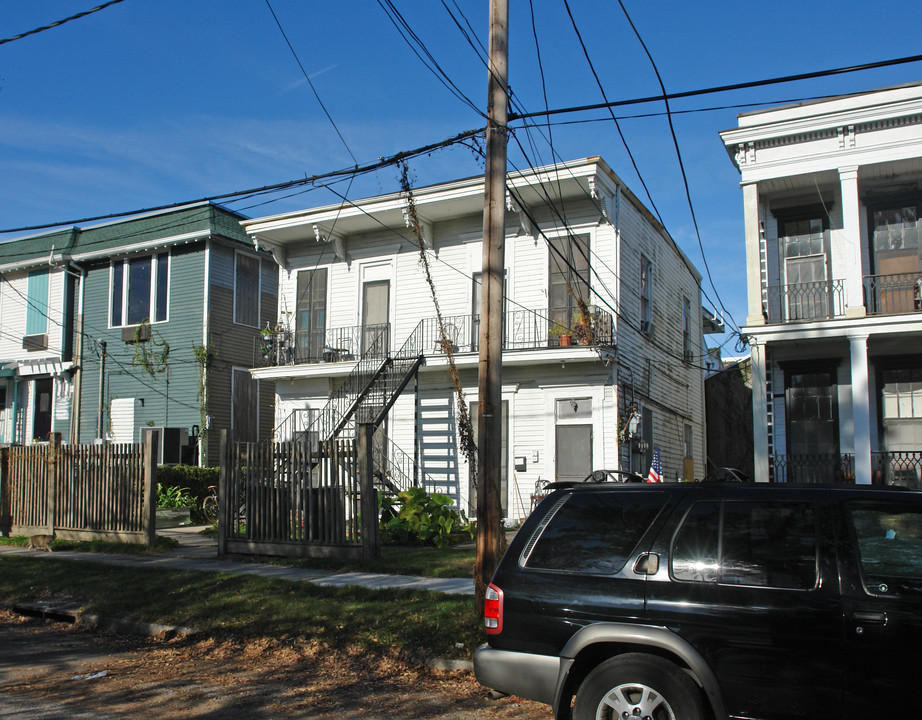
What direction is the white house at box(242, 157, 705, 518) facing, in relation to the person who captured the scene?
facing the viewer and to the left of the viewer

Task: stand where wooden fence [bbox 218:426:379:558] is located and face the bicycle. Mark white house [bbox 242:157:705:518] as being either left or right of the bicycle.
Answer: right

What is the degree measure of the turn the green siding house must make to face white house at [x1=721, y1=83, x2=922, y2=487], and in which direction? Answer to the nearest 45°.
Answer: approximately 90° to its left

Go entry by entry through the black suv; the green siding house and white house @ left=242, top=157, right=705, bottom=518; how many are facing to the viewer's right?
1

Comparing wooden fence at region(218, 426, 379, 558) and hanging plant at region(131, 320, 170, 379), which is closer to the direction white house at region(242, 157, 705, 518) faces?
the wooden fence

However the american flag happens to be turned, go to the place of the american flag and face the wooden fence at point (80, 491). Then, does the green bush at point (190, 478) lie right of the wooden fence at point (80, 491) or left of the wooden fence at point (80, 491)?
right

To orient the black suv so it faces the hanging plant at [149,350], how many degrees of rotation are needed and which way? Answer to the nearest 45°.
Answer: approximately 135° to its left

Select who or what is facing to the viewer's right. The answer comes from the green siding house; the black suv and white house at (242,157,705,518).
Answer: the black suv

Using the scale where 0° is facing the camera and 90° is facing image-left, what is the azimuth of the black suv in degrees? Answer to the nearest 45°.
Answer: approximately 270°

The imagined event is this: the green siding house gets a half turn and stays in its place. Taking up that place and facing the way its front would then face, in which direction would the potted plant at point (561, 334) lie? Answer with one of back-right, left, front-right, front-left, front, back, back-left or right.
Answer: right

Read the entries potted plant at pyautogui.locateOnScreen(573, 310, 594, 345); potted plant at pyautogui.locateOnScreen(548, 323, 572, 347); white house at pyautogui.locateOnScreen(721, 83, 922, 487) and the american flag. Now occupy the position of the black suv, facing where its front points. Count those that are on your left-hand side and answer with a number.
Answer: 4

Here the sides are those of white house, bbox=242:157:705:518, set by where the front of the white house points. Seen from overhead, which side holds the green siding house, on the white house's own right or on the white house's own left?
on the white house's own right

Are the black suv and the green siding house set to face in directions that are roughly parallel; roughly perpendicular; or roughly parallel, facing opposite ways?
roughly perpendicular
